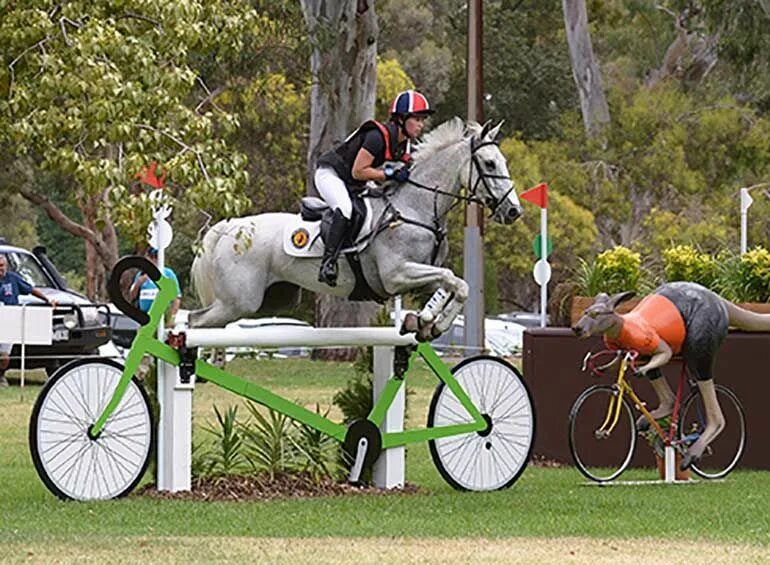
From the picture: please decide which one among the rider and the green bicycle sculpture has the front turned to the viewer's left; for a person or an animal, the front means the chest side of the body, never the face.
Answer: the green bicycle sculpture

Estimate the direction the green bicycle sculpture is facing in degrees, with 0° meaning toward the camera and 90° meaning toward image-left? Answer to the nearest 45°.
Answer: approximately 90°

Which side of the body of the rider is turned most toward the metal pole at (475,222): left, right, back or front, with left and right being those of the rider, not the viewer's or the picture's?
left

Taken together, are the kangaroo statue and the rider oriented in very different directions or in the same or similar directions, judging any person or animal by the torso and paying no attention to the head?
very different directions

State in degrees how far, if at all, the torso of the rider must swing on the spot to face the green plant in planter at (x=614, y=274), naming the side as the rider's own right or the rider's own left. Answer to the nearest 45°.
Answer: approximately 45° to the rider's own left

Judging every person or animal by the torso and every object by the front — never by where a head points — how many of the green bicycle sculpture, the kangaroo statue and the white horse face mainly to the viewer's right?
1

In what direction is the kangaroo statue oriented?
to the viewer's left

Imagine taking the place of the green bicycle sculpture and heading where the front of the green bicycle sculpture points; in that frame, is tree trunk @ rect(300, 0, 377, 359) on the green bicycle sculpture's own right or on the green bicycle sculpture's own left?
on the green bicycle sculpture's own right

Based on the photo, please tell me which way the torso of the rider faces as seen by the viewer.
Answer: to the viewer's right

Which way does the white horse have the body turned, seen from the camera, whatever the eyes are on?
to the viewer's right

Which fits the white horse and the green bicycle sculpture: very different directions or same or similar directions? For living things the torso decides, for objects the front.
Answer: very different directions
